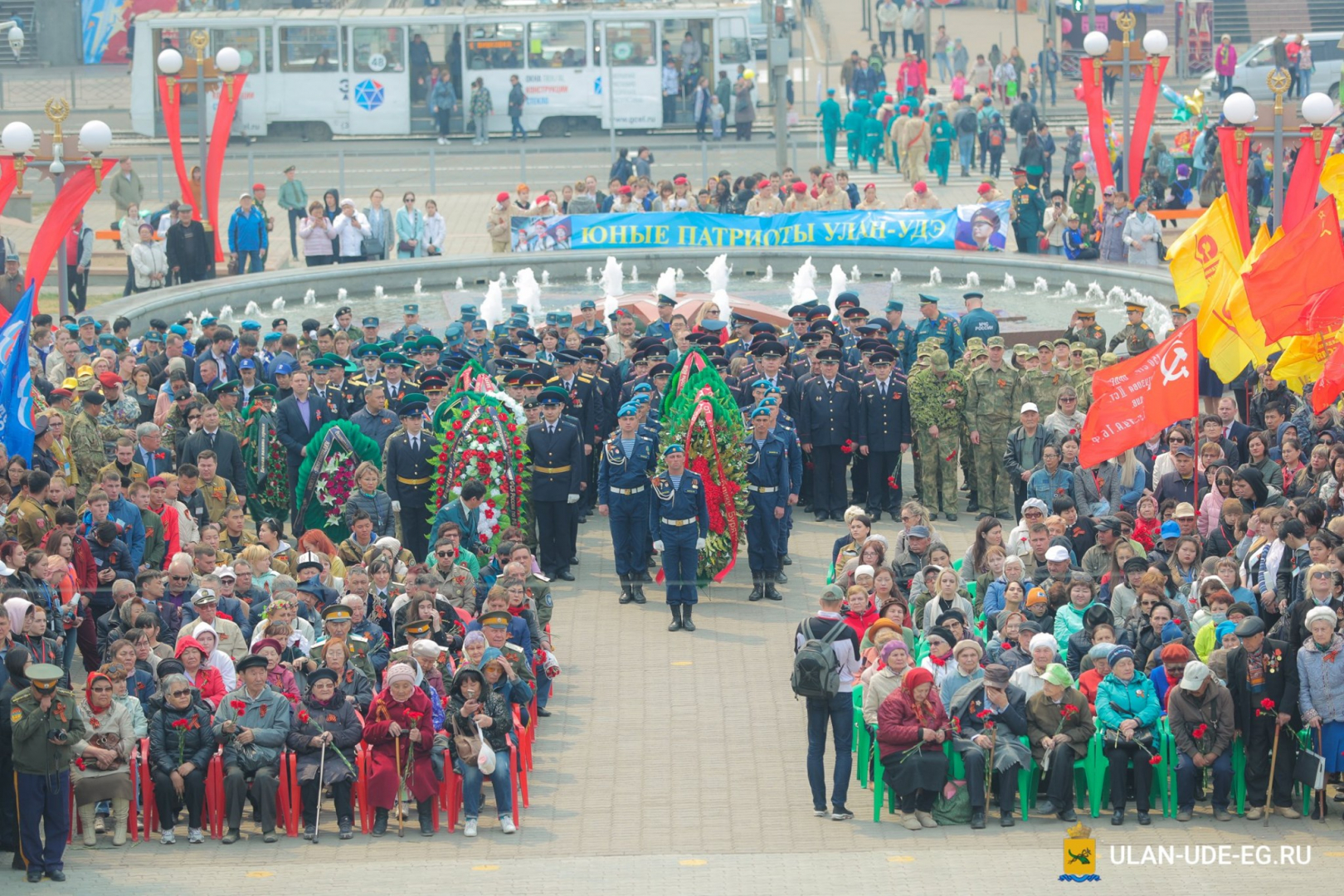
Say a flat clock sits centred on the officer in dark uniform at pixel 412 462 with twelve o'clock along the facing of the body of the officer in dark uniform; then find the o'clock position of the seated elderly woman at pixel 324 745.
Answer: The seated elderly woman is roughly at 12 o'clock from the officer in dark uniform.

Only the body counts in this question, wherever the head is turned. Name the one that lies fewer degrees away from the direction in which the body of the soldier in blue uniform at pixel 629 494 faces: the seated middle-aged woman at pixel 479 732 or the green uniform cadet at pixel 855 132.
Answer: the seated middle-aged woman

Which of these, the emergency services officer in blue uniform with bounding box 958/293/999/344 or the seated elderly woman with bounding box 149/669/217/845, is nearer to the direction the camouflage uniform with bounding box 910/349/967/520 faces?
the seated elderly woman

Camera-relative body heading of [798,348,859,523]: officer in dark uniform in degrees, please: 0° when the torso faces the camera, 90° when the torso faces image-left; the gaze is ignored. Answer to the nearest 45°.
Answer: approximately 0°

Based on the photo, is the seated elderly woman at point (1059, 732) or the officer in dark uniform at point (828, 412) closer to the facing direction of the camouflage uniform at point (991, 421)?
the seated elderly woman

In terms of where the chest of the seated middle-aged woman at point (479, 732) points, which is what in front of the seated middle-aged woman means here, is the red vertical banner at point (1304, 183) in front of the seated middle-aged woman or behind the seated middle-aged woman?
behind

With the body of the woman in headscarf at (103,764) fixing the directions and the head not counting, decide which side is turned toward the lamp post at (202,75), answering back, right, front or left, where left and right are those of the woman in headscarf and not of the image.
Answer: back

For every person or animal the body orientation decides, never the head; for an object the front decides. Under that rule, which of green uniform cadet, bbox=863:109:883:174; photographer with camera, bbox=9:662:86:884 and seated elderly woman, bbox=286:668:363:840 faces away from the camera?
the green uniform cadet

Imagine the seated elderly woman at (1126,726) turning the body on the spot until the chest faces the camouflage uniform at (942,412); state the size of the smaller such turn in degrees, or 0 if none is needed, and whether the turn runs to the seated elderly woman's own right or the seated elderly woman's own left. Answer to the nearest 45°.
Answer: approximately 180°

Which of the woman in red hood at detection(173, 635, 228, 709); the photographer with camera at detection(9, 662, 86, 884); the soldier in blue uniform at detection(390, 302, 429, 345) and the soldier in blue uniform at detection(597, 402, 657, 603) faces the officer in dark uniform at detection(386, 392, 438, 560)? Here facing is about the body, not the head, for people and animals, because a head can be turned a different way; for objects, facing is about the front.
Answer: the soldier in blue uniform at detection(390, 302, 429, 345)

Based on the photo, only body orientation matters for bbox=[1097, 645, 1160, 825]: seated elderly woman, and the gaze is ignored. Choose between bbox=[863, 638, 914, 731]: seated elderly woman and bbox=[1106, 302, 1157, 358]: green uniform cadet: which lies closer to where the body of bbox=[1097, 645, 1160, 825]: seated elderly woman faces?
the seated elderly woman

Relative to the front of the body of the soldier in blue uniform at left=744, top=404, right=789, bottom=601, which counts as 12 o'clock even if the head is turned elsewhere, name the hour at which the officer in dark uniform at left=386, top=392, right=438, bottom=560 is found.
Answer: The officer in dark uniform is roughly at 3 o'clock from the soldier in blue uniform.

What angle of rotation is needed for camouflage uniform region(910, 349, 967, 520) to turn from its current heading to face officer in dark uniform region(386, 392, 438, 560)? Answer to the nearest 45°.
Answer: approximately 45° to its right
